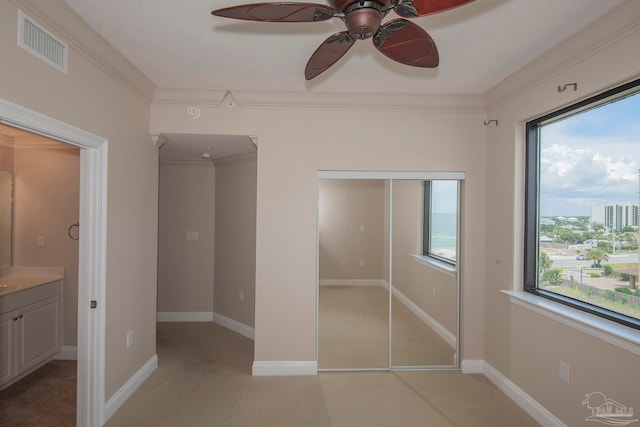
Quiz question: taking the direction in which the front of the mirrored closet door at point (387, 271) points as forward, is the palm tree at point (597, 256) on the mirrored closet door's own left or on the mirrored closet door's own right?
on the mirrored closet door's own left

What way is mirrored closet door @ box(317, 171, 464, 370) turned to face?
toward the camera

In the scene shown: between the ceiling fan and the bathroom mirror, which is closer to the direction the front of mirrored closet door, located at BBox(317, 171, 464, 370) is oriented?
the ceiling fan

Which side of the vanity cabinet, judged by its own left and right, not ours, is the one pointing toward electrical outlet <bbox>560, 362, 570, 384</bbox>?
front

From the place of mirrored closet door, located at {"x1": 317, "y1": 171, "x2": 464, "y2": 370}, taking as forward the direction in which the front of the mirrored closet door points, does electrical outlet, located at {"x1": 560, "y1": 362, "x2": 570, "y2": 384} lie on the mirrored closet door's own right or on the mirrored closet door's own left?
on the mirrored closet door's own left

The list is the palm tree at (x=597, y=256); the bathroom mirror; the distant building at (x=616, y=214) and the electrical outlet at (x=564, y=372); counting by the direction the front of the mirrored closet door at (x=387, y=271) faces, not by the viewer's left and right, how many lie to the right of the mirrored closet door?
1

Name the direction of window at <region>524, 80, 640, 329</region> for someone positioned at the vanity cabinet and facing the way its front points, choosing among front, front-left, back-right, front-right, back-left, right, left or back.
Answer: front

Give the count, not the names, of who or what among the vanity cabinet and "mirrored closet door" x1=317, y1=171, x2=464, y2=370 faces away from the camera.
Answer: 0

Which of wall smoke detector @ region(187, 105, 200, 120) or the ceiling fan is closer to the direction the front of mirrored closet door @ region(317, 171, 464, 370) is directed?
the ceiling fan
